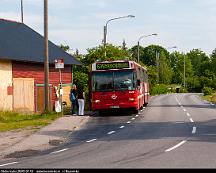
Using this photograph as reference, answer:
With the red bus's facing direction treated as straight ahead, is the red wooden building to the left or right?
on its right

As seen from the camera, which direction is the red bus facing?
toward the camera

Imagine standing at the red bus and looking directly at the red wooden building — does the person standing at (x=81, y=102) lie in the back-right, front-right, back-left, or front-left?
front-left

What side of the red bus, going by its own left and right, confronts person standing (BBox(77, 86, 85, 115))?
front

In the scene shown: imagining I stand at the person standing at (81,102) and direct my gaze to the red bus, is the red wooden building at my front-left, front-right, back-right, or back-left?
back-left

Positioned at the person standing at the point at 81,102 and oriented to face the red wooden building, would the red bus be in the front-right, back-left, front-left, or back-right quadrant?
back-right
